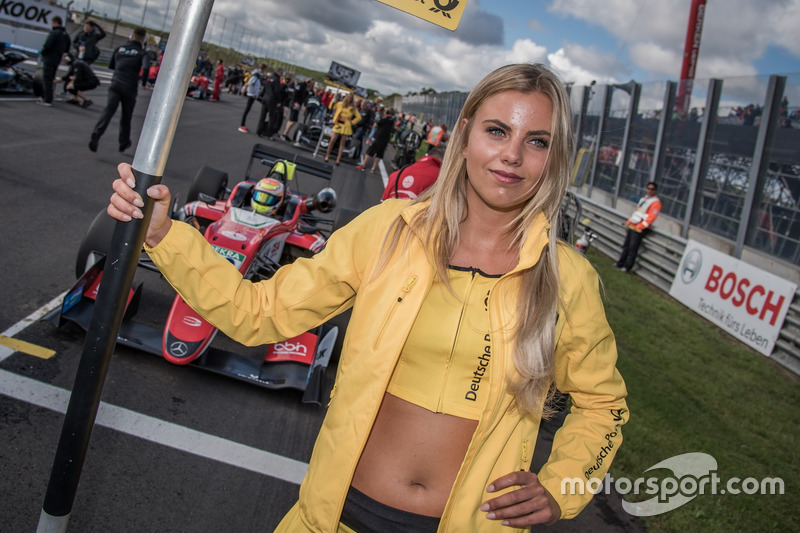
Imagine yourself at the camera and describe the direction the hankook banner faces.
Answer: facing the viewer and to the right of the viewer
